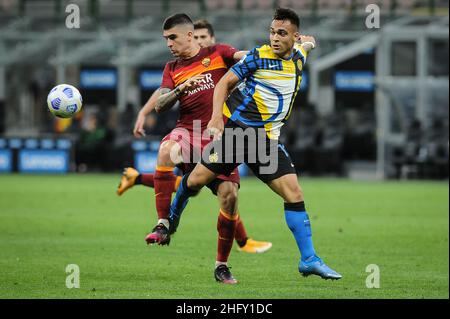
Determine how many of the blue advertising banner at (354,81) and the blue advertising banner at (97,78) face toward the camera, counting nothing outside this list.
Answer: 2

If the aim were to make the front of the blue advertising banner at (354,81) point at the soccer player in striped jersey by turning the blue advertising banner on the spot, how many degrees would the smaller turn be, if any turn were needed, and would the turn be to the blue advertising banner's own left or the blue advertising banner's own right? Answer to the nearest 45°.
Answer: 0° — it already faces them

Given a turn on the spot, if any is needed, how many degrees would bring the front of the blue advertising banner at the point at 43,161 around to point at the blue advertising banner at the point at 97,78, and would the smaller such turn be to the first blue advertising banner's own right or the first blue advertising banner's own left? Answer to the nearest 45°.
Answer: approximately 180°

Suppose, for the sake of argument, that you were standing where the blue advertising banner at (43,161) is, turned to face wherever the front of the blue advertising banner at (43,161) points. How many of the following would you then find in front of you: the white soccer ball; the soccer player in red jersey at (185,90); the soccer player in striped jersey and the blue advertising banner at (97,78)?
3

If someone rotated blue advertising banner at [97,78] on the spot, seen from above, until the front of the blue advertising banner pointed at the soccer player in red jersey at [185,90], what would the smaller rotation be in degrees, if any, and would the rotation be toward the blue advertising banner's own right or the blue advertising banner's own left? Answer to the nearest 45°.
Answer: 0° — it already faces them

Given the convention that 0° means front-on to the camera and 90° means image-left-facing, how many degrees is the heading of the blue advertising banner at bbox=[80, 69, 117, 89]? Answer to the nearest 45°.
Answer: approximately 0°

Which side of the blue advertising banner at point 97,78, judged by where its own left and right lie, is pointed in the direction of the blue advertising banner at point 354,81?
left

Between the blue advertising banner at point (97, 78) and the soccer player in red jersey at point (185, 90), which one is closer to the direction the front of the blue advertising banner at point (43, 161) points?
the soccer player in red jersey

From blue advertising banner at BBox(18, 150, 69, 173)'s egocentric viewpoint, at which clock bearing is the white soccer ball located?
The white soccer ball is roughly at 12 o'clock from the blue advertising banner.

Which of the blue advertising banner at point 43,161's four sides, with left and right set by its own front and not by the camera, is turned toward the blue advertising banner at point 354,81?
left

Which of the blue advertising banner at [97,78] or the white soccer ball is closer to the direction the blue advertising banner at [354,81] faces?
the white soccer ball
